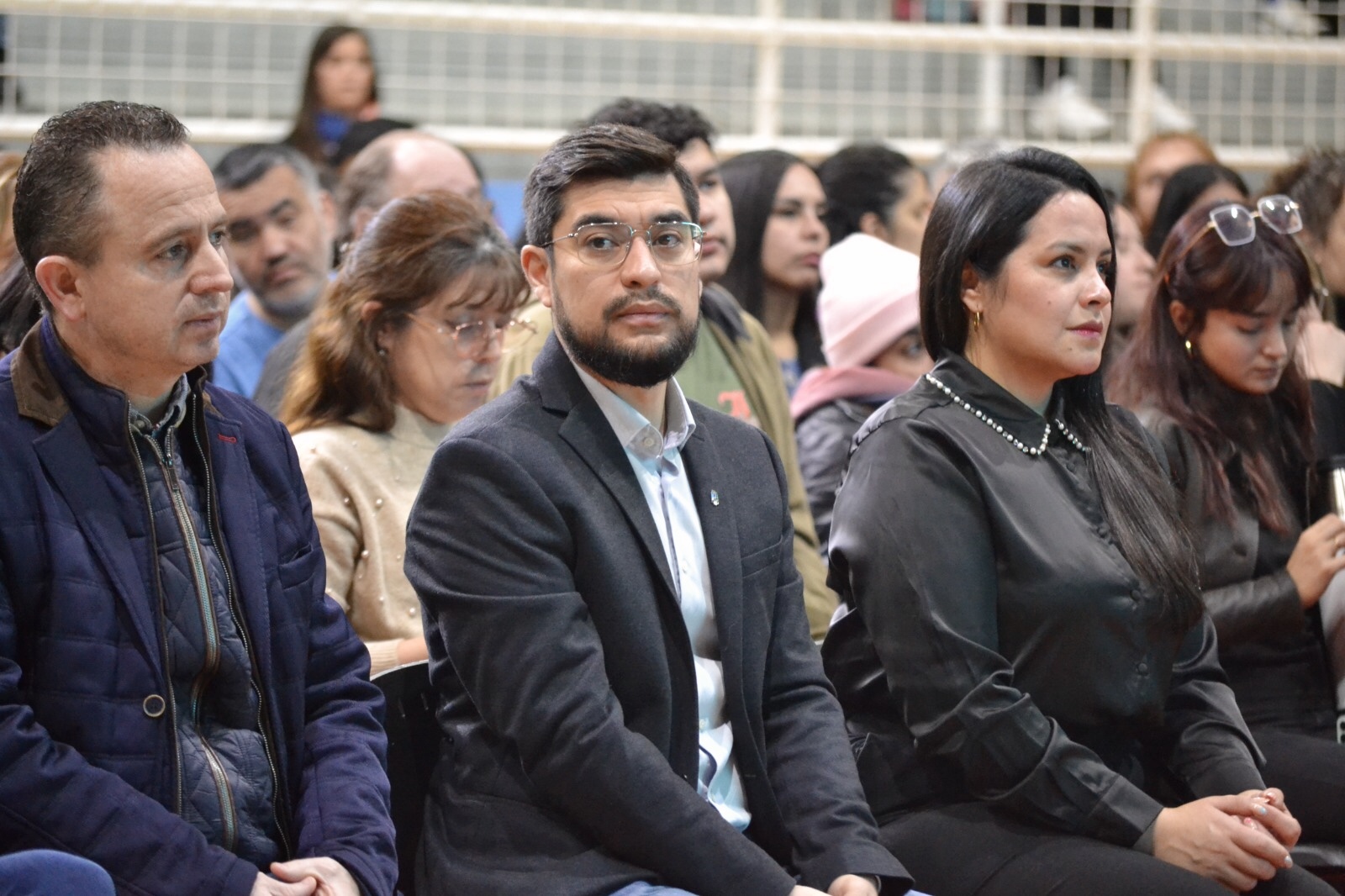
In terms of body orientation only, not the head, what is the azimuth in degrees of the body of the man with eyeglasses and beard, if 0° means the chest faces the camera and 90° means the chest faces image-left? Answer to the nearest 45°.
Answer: approximately 315°

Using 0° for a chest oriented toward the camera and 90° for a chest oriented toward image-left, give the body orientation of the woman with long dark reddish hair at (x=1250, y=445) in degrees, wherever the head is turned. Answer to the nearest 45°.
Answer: approximately 315°

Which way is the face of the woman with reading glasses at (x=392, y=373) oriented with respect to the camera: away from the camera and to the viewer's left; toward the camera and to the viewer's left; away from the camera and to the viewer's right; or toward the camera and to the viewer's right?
toward the camera and to the viewer's right

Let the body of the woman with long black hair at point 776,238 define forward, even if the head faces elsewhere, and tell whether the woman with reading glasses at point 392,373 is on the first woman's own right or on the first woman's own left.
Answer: on the first woman's own right

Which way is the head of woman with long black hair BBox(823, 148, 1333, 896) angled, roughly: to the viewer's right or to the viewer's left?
to the viewer's right

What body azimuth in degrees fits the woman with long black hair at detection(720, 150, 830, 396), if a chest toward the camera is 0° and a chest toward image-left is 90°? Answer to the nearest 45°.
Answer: approximately 315°
